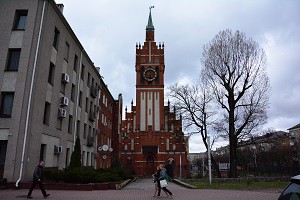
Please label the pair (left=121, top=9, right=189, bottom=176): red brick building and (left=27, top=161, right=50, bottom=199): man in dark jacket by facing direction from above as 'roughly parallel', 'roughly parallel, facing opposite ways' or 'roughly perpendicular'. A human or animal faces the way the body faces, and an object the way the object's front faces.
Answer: roughly perpendicular

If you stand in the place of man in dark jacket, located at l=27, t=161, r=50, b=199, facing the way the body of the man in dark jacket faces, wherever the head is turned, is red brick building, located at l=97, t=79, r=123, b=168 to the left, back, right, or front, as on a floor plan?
left

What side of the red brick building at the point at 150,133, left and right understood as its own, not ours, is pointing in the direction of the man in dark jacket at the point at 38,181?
front

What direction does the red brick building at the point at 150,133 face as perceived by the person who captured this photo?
facing the viewer

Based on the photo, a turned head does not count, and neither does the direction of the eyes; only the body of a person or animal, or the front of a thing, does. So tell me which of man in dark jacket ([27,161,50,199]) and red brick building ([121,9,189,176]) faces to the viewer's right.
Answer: the man in dark jacket

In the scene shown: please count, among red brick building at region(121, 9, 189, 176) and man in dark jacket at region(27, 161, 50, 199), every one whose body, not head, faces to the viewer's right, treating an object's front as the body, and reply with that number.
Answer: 1

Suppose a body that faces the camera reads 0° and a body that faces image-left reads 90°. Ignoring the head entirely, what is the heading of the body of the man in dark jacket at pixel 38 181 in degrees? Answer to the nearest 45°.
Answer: approximately 270°

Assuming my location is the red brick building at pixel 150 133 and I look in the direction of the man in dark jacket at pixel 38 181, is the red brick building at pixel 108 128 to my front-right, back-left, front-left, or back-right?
front-right
